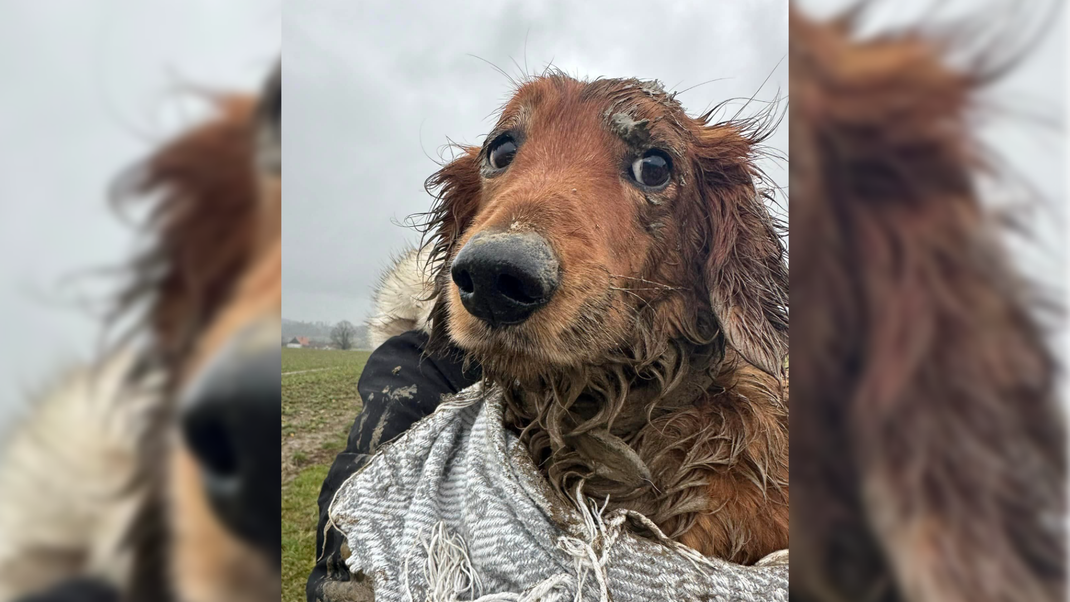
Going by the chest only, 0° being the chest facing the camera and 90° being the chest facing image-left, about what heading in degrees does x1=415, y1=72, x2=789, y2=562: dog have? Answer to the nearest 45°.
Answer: approximately 45°
